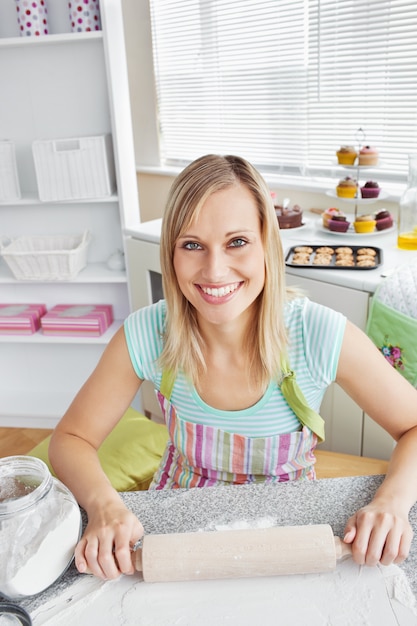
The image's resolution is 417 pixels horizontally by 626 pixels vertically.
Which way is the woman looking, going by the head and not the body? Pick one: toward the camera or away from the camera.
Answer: toward the camera

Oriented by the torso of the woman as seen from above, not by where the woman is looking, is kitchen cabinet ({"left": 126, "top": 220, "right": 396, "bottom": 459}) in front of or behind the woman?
behind

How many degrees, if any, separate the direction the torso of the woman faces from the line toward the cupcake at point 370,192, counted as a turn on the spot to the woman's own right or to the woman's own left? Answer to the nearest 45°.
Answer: approximately 135° to the woman's own left

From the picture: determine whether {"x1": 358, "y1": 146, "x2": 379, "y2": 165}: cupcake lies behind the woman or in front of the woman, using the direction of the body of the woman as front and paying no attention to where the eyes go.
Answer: behind

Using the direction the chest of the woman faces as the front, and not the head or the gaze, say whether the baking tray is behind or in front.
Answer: behind

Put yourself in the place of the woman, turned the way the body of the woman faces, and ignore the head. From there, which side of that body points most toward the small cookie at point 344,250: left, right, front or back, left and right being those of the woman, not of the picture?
back

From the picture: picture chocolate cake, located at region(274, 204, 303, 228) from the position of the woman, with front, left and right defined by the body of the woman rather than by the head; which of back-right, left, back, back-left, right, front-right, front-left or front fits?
back

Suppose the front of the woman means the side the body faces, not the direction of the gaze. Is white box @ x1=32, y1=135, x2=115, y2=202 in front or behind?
behind

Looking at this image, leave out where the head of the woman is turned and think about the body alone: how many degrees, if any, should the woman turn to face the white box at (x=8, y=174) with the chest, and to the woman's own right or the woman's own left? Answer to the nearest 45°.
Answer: approximately 135° to the woman's own right

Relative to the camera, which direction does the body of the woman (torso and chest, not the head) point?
toward the camera

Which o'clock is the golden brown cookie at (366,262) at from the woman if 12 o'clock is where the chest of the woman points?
The golden brown cookie is roughly at 7 o'clock from the woman.

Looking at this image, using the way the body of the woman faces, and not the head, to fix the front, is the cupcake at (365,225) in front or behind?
behind

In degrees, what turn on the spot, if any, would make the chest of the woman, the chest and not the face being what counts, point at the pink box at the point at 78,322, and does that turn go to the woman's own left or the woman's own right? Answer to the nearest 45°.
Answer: approximately 135° to the woman's own right
